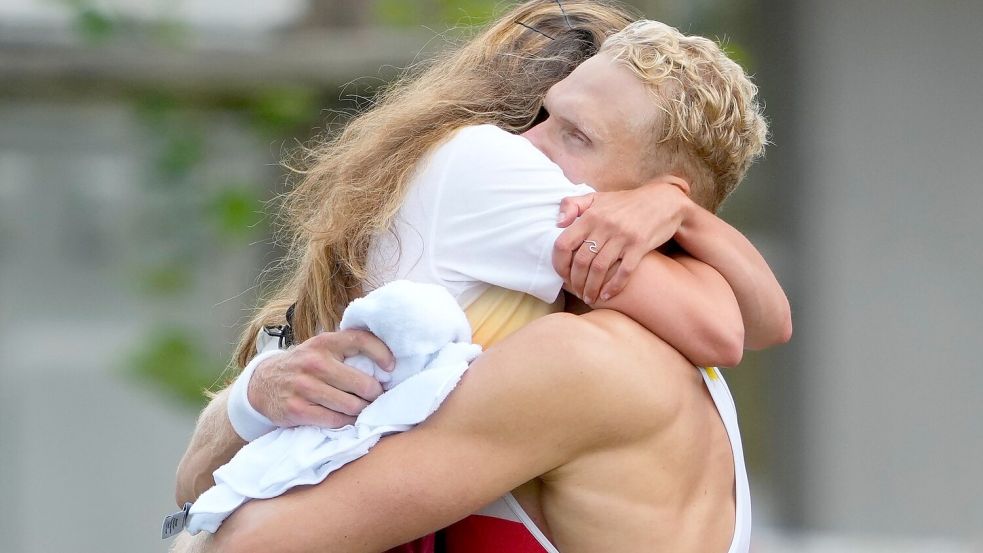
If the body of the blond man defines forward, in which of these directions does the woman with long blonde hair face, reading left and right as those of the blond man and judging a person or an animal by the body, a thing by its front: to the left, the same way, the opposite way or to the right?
the opposite way

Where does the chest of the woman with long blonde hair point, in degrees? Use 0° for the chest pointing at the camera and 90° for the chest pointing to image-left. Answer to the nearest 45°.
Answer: approximately 270°

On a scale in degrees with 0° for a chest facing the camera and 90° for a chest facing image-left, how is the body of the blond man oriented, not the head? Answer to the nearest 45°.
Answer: approximately 90°
